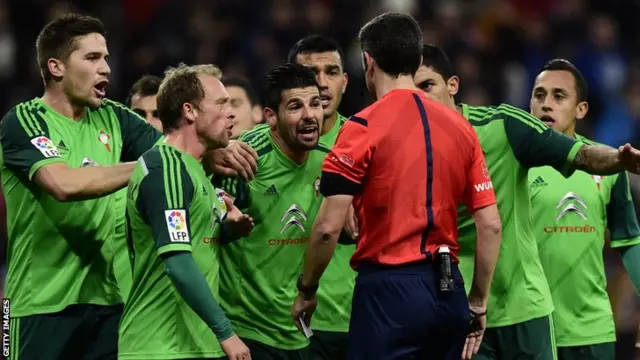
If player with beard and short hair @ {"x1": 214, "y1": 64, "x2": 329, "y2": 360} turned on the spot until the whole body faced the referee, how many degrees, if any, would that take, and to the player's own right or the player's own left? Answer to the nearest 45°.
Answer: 0° — they already face them

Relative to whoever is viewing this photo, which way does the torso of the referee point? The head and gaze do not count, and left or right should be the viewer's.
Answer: facing away from the viewer and to the left of the viewer

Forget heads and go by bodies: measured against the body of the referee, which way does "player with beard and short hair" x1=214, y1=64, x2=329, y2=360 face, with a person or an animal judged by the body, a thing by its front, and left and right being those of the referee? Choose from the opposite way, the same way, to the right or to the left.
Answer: the opposite way

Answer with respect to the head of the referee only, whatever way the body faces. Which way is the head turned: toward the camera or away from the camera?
away from the camera

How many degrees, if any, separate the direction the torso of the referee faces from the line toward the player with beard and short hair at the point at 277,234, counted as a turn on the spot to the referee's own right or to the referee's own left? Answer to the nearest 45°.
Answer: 0° — they already face them
